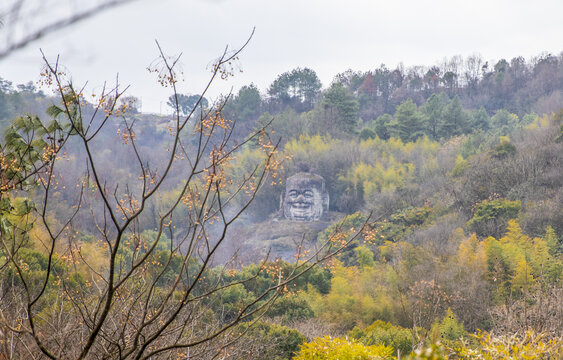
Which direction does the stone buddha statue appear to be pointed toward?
toward the camera

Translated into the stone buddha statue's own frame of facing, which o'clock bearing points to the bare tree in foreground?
The bare tree in foreground is roughly at 12 o'clock from the stone buddha statue.
